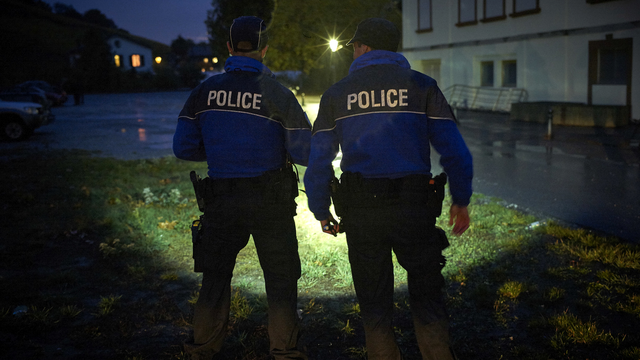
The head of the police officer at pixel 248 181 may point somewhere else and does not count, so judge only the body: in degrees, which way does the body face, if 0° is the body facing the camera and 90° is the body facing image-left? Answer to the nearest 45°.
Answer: approximately 180°

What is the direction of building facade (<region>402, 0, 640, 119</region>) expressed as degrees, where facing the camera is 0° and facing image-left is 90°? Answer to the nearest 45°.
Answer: approximately 45°

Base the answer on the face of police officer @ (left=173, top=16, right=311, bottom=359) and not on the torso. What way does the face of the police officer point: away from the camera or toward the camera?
away from the camera

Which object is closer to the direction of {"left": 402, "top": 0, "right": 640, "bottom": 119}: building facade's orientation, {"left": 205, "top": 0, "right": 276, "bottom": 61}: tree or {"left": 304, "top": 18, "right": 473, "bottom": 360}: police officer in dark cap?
the police officer in dark cap

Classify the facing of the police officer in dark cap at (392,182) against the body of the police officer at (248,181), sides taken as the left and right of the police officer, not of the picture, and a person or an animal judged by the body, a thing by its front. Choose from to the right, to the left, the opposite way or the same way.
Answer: the same way

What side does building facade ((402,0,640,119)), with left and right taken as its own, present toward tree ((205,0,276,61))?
right

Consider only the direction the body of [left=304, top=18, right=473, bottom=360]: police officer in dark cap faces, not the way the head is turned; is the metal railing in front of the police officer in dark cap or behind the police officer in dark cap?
in front

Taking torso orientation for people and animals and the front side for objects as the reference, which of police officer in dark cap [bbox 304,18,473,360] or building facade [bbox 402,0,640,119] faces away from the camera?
the police officer in dark cap

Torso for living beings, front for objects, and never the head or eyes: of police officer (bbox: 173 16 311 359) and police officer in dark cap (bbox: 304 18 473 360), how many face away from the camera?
2

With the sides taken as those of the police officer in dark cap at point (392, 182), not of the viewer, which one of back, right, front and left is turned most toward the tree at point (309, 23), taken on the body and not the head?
front

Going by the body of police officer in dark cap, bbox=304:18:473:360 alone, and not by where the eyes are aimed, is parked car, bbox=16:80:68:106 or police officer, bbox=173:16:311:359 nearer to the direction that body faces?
the parked car

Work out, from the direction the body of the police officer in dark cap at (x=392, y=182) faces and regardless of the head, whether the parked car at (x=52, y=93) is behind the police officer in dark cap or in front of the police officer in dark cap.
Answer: in front

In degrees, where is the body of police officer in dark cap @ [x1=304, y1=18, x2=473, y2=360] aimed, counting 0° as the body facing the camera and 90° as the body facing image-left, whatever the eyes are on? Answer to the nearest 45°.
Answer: approximately 180°

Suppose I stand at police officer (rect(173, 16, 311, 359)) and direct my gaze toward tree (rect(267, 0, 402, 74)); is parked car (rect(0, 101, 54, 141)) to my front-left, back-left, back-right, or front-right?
front-left

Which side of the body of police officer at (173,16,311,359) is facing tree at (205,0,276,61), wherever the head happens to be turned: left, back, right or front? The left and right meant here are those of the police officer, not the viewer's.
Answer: front

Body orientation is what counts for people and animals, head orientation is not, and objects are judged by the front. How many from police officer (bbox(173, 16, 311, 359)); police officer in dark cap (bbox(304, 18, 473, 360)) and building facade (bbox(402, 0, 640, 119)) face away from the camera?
2
